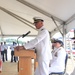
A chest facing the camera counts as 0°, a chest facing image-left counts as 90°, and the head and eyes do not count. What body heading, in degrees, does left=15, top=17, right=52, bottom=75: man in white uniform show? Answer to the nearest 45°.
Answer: approximately 90°
